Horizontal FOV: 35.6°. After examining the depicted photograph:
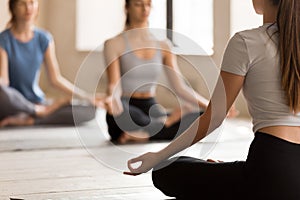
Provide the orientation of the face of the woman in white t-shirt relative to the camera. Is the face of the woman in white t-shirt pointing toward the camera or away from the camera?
away from the camera

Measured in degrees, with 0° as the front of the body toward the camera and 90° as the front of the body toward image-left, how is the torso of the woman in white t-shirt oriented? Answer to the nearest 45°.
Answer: approximately 135°
